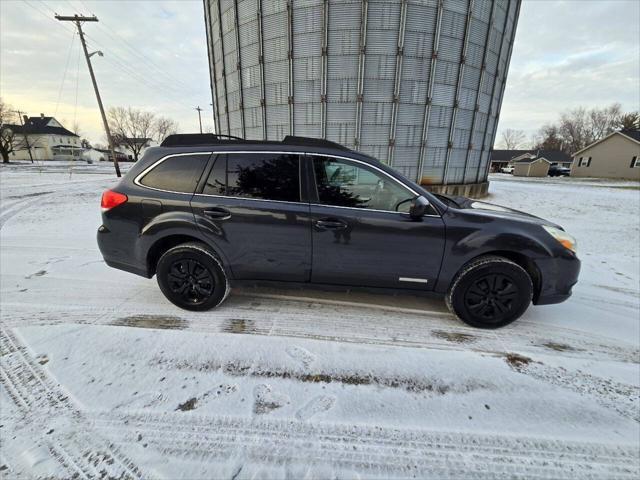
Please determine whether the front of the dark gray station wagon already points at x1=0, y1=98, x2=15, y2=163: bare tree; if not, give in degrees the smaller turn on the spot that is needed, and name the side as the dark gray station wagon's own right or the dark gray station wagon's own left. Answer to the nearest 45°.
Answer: approximately 135° to the dark gray station wagon's own left

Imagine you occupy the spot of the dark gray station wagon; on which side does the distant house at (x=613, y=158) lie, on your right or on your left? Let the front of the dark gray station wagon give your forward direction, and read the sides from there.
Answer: on your left

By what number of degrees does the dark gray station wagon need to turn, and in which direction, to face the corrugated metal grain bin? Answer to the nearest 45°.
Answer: approximately 90° to its left

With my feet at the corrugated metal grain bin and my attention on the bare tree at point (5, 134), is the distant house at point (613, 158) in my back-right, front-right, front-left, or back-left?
back-right

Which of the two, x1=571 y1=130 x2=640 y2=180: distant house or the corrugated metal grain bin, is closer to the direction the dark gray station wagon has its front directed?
the distant house

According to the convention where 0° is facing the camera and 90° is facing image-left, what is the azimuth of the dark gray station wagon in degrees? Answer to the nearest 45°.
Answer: approximately 270°

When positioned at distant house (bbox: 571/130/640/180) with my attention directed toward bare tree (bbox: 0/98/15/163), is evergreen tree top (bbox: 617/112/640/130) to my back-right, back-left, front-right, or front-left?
back-right

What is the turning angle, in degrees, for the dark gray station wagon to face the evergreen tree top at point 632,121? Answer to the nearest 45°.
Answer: approximately 45° to its left

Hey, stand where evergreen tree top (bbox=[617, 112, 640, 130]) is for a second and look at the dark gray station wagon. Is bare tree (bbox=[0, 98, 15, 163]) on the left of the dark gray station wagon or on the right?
right

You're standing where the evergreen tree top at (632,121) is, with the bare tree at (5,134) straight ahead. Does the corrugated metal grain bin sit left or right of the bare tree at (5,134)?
left
